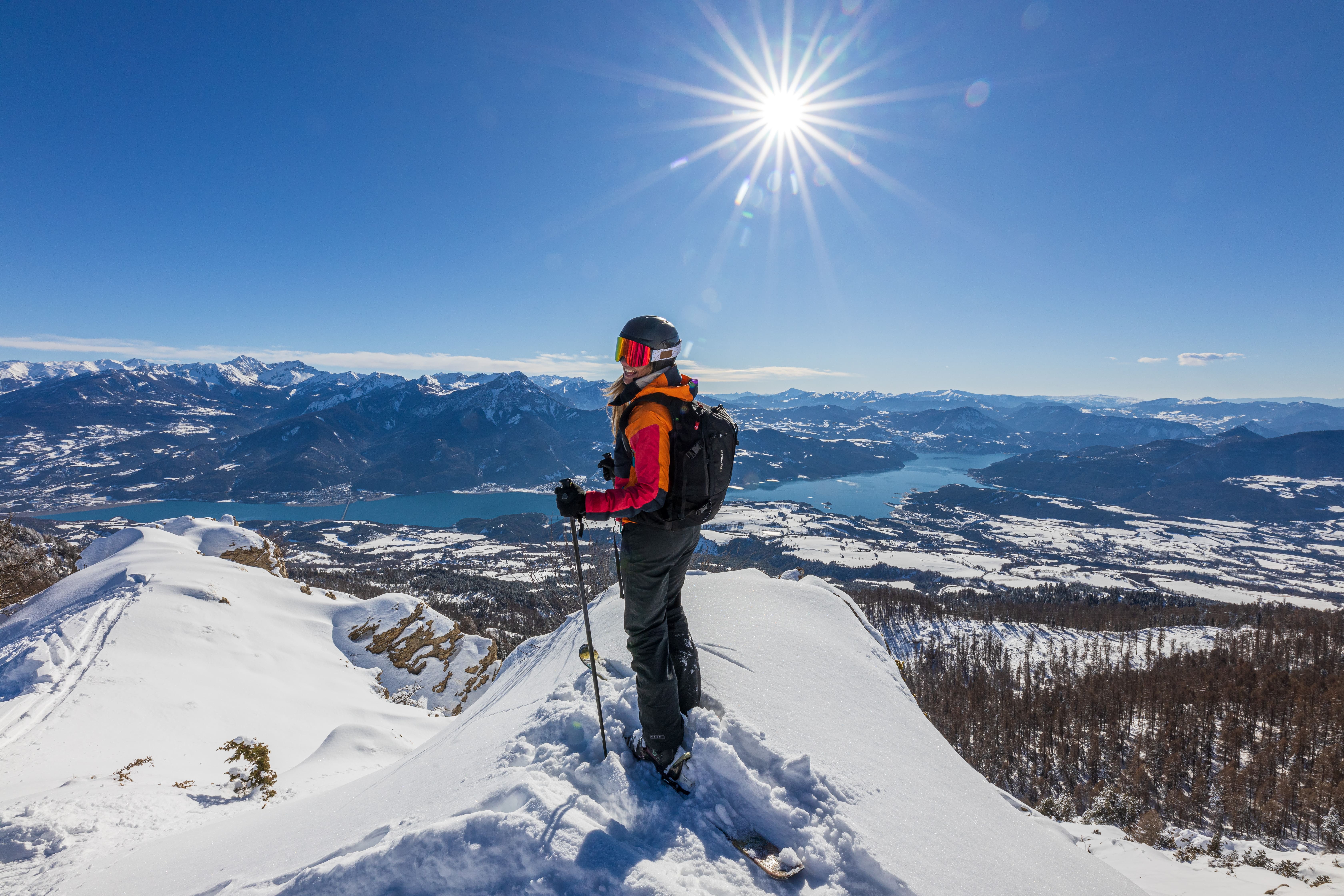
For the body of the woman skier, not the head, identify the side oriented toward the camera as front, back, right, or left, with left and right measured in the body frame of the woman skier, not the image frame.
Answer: left

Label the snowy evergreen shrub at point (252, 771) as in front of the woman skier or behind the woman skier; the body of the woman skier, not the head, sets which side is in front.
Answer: in front

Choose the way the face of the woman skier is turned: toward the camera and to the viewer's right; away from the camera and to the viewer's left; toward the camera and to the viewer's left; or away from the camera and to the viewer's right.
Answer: toward the camera and to the viewer's left
